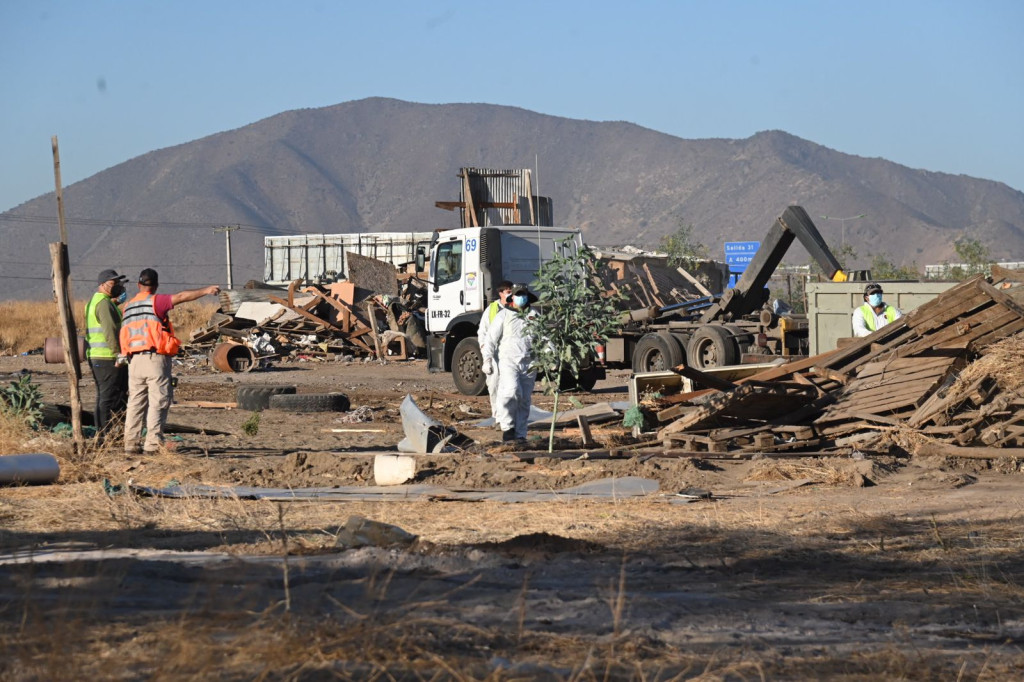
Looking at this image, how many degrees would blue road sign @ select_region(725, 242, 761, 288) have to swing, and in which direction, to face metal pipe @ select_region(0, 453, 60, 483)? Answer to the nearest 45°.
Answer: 0° — it already faces it

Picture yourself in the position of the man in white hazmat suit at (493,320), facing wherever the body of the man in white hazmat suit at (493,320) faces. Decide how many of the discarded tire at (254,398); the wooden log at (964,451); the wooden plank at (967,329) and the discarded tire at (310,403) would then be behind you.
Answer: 2

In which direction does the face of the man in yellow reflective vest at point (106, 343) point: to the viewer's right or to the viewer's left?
to the viewer's right

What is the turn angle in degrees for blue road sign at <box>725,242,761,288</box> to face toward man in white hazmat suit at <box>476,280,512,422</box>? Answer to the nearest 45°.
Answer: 0° — it already faces them

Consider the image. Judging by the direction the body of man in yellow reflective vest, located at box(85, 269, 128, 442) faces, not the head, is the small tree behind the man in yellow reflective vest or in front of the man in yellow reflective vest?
in front

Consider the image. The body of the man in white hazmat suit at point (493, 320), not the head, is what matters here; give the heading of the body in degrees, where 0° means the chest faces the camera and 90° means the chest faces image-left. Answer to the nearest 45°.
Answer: approximately 315°

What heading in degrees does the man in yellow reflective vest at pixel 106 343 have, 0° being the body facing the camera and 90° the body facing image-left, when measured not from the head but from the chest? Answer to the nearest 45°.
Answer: approximately 270°

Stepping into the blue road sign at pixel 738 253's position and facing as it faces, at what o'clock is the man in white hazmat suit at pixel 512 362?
The man in white hazmat suit is roughly at 12 o'clock from the blue road sign.

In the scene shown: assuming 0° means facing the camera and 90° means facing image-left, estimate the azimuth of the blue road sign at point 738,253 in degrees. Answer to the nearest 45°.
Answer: approximately 0°

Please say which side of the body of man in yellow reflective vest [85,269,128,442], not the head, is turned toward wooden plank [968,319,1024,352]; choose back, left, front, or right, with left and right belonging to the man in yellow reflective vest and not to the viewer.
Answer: front

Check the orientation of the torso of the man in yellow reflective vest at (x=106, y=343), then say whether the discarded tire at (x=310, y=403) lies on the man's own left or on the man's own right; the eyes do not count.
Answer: on the man's own left

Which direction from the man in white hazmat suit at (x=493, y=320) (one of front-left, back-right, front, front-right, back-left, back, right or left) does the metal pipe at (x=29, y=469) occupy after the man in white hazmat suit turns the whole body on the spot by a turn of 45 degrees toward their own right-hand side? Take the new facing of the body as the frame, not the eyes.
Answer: front-right

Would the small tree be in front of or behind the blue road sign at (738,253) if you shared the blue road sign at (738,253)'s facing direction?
in front
